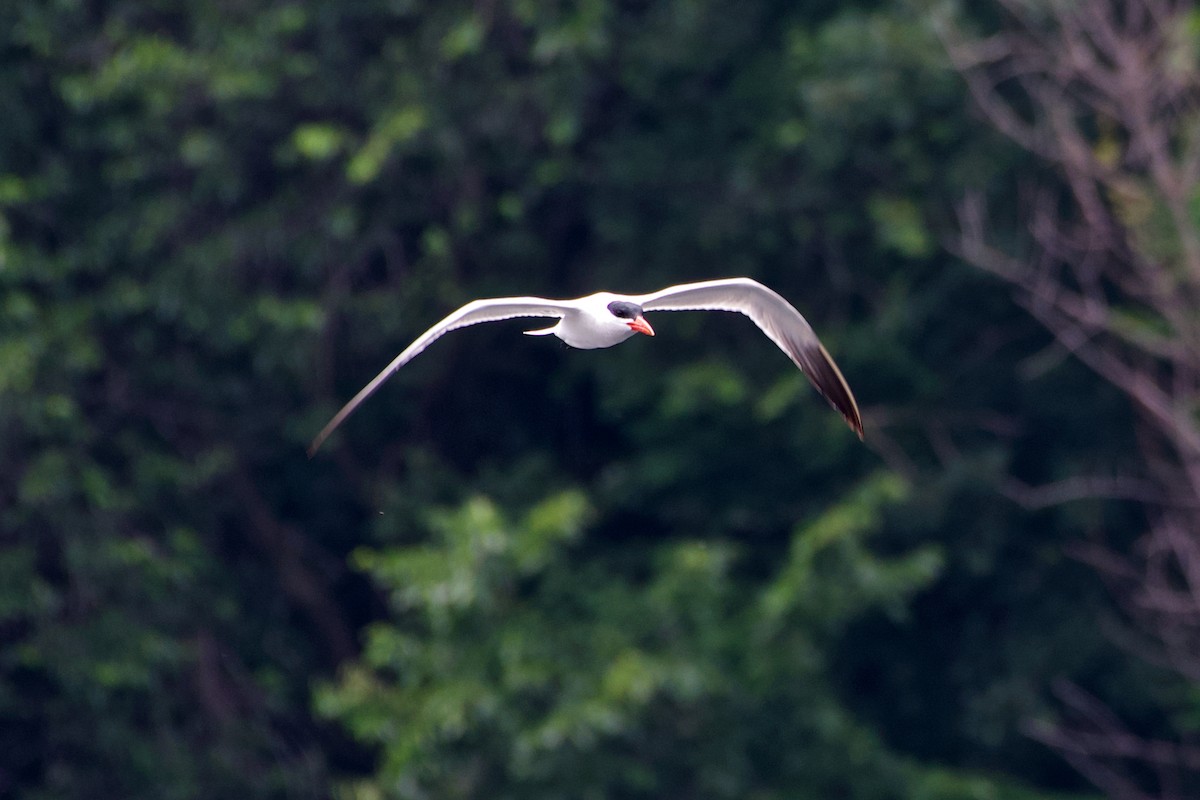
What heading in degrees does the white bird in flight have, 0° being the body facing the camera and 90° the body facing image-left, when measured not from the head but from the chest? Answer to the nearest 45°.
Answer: approximately 315°
